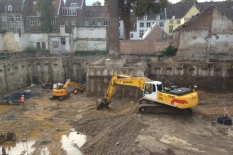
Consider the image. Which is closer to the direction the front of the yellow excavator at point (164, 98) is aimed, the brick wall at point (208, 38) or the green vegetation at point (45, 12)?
the green vegetation

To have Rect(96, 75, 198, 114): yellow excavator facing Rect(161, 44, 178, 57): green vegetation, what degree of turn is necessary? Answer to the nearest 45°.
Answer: approximately 90° to its right

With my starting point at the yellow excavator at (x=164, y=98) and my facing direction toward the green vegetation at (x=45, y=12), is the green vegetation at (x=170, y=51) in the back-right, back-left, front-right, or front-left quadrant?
front-right

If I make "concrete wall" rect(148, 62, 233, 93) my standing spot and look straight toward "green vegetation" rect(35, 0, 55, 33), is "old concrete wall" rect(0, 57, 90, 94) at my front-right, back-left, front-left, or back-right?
front-left

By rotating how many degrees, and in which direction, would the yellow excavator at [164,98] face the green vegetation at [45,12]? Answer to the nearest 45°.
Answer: approximately 45° to its right

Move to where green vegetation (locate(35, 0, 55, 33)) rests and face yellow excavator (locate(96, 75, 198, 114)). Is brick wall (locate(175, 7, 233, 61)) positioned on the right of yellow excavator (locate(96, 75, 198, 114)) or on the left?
left

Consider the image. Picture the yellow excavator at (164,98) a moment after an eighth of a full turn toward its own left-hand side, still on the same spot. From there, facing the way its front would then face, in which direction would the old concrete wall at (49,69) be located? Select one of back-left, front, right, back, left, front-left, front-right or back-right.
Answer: right

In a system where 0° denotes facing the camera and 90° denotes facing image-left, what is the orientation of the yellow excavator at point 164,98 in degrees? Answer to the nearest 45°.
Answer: approximately 90°
